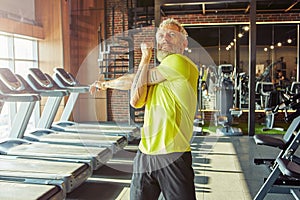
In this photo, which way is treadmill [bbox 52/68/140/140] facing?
to the viewer's left

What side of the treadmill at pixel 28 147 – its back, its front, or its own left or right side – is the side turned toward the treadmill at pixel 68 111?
right

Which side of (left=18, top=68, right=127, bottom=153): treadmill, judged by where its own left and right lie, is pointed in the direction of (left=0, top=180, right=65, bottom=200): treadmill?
left

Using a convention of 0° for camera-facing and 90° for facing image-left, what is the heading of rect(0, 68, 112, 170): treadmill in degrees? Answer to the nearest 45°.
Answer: approximately 90°

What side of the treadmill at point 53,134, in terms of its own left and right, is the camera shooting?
left

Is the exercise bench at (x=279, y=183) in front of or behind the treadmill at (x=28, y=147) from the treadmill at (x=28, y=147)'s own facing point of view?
behind
